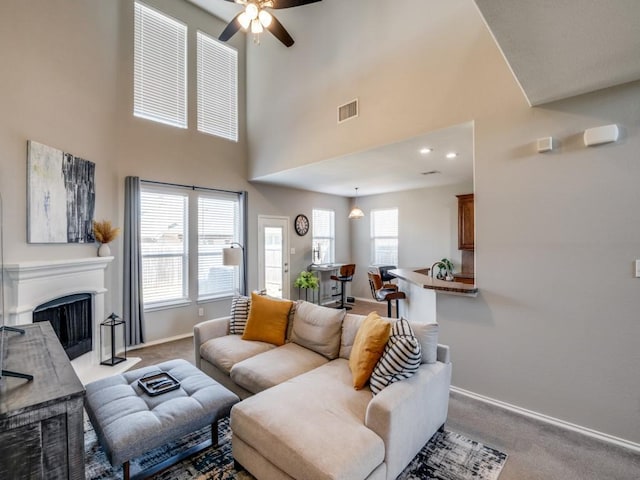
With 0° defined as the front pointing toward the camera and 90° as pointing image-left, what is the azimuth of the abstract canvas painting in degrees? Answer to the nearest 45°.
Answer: approximately 315°

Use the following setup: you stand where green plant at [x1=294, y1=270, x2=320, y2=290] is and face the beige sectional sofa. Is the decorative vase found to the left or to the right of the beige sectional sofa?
right

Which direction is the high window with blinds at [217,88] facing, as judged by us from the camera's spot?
facing the viewer and to the right of the viewer

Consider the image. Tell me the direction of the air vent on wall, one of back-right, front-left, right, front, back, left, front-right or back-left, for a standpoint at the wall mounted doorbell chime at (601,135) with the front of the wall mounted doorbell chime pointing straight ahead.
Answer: front-right

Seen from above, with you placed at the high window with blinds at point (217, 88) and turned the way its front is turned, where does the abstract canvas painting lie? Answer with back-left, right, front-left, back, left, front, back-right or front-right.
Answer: right

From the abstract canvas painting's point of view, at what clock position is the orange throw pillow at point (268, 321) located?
The orange throw pillow is roughly at 12 o'clock from the abstract canvas painting.

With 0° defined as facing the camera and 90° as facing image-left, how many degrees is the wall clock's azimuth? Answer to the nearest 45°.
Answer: approximately 315°

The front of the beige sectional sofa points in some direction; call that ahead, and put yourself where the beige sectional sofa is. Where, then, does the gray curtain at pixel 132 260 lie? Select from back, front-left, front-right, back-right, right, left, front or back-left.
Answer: right

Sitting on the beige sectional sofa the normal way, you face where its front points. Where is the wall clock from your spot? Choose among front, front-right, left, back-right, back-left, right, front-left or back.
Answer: back-right

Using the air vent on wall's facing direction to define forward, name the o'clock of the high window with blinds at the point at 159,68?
The high window with blinds is roughly at 2 o'clock from the air vent on wall.

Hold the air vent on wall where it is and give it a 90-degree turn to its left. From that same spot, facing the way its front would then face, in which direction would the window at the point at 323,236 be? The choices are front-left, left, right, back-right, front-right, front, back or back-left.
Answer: back-left

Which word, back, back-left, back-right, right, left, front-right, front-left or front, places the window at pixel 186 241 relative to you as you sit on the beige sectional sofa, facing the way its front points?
right

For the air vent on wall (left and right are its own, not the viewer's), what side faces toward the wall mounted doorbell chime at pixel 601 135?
left

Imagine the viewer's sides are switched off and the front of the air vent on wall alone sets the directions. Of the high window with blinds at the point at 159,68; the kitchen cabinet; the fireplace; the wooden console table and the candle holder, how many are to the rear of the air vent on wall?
1
